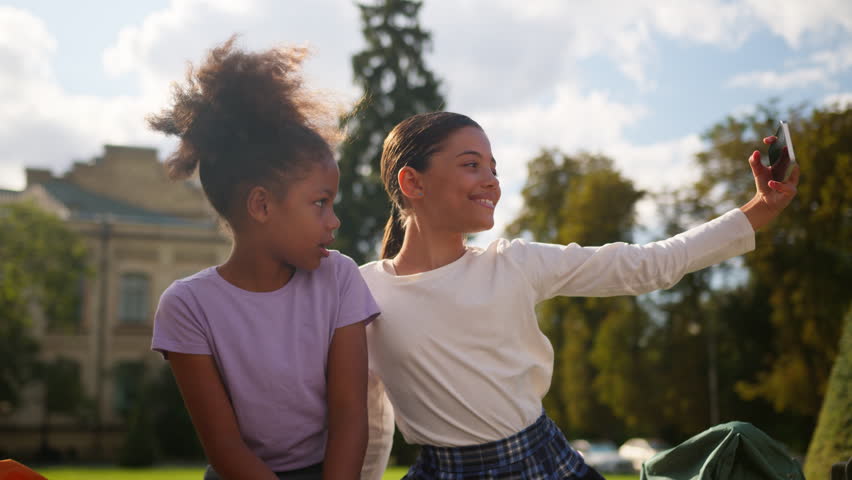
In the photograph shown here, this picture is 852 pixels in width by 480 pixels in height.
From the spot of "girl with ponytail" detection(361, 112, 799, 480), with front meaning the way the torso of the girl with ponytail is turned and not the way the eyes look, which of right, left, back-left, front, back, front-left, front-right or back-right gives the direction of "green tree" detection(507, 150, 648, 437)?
back-left

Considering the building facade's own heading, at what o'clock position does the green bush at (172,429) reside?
The green bush is roughly at 11 o'clock from the building facade.

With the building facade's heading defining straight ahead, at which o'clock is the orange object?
The orange object is roughly at 12 o'clock from the building facade.

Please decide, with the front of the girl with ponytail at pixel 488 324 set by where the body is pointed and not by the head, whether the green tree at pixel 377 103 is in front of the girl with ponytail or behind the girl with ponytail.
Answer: behind

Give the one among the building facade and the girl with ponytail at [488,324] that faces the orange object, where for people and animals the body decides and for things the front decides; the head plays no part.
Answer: the building facade

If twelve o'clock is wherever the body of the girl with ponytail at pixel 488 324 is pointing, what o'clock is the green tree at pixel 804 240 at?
The green tree is roughly at 8 o'clock from the girl with ponytail.

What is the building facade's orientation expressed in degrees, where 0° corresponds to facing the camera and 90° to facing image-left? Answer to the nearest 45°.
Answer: approximately 0°

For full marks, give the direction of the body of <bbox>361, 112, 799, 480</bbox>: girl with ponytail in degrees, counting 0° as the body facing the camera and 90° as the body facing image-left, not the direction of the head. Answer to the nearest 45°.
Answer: approximately 315°

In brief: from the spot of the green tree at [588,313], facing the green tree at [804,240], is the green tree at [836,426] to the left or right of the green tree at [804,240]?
right

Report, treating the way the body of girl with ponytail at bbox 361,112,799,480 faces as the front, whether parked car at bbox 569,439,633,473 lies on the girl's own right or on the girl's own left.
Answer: on the girl's own left
